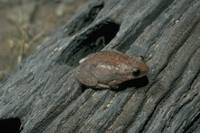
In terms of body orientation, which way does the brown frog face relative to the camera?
to the viewer's right
